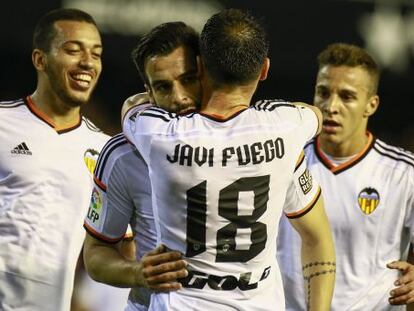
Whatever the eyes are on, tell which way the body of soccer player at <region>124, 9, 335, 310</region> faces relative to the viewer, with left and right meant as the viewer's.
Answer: facing away from the viewer

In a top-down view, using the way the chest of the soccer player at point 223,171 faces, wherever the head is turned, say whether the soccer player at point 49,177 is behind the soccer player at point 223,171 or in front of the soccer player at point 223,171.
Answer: in front

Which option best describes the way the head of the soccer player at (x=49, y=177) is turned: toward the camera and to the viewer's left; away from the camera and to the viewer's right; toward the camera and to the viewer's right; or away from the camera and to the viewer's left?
toward the camera and to the viewer's right

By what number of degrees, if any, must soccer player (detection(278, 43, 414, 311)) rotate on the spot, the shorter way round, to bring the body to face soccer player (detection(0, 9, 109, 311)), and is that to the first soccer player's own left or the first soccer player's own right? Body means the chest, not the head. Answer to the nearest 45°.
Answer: approximately 45° to the first soccer player's own right

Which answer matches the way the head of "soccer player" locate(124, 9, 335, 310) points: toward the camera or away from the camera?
away from the camera

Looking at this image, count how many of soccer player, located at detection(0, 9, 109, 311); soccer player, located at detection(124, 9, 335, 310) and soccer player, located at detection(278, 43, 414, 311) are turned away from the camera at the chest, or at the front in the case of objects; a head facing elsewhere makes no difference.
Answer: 1

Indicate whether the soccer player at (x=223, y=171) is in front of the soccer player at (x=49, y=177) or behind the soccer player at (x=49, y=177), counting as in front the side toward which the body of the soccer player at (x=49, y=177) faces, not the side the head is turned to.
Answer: in front

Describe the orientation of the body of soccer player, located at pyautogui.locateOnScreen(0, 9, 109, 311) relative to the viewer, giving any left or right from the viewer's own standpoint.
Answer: facing the viewer and to the right of the viewer

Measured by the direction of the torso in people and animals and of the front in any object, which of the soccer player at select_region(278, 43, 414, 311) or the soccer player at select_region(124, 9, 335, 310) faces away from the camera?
the soccer player at select_region(124, 9, 335, 310)

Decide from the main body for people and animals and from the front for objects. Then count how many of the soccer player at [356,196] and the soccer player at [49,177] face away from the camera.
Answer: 0

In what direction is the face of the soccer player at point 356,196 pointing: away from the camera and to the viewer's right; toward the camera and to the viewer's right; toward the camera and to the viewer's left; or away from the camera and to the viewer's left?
toward the camera and to the viewer's left

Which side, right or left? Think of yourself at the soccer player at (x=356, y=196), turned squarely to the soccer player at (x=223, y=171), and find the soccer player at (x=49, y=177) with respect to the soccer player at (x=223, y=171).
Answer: right

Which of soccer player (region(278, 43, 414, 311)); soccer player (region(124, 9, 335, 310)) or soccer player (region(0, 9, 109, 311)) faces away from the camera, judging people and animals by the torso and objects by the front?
soccer player (region(124, 9, 335, 310))

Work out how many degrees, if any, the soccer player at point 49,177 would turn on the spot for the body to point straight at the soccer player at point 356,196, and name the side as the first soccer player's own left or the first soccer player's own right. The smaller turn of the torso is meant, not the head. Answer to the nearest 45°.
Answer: approximately 45° to the first soccer player's own left

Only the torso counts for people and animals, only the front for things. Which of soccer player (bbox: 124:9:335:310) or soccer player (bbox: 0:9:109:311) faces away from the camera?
soccer player (bbox: 124:9:335:310)

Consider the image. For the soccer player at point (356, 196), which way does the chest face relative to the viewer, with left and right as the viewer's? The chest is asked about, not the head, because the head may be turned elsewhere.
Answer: facing the viewer and to the left of the viewer

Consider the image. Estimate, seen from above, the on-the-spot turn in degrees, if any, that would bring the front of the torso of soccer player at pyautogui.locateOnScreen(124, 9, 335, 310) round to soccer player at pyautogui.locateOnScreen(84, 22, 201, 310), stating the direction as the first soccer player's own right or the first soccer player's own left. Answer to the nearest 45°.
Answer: approximately 45° to the first soccer player's own left
